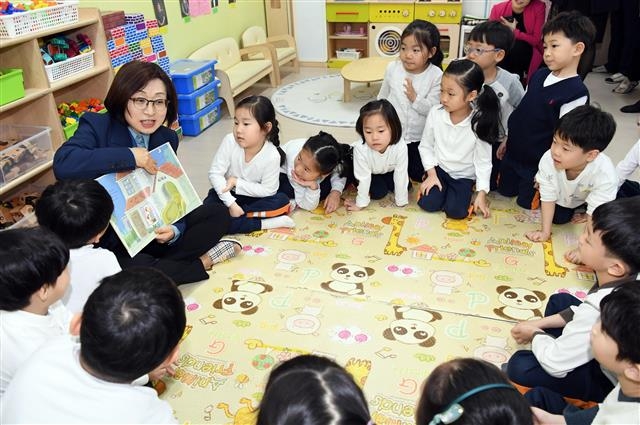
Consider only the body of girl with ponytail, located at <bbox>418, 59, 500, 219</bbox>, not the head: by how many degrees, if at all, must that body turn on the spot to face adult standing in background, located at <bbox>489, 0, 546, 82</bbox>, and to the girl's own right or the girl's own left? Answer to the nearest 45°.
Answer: approximately 135° to the girl's own right

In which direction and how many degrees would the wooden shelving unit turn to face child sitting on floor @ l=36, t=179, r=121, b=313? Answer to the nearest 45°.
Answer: approximately 45° to its right

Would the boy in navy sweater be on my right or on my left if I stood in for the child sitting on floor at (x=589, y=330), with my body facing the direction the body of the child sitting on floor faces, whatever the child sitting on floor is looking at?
on my right

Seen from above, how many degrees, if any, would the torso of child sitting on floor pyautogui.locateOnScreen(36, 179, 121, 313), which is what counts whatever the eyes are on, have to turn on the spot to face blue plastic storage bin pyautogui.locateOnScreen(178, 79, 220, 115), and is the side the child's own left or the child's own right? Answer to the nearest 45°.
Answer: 0° — they already face it

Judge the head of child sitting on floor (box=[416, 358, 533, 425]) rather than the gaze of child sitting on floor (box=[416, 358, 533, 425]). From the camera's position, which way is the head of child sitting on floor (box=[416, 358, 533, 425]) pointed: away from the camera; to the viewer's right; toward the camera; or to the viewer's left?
away from the camera

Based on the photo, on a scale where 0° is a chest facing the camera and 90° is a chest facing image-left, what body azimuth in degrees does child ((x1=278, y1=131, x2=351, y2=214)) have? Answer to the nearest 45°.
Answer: approximately 45°

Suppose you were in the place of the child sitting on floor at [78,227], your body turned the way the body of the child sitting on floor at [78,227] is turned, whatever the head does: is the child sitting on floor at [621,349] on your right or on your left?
on your right

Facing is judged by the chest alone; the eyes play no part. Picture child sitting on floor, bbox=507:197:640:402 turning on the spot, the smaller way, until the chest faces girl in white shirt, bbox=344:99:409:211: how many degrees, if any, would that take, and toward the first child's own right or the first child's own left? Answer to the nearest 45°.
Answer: approximately 45° to the first child's own right

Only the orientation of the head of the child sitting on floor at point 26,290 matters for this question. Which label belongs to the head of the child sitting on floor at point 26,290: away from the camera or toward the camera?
away from the camera

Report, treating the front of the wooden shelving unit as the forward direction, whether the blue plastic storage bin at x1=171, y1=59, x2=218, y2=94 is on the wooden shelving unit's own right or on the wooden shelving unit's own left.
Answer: on the wooden shelving unit's own left

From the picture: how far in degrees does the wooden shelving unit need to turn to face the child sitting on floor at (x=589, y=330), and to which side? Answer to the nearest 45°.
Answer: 0° — it already faces them
